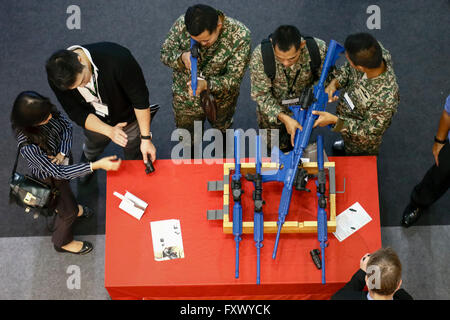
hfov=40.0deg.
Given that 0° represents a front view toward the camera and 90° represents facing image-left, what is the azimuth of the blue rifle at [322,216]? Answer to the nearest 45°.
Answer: approximately 0°

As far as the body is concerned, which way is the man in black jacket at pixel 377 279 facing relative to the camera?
away from the camera

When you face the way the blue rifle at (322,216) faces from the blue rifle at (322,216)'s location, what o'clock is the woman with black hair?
The woman with black hair is roughly at 3 o'clock from the blue rifle.

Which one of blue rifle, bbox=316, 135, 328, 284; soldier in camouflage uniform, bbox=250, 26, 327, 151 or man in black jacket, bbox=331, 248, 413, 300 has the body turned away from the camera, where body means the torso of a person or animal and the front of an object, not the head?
the man in black jacket

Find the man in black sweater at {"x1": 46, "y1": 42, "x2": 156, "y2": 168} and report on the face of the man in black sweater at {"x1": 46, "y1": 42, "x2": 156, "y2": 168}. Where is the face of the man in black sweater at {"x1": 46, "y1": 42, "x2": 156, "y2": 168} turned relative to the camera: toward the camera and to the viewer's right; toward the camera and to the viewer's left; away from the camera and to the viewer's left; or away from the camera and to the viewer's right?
toward the camera and to the viewer's right
